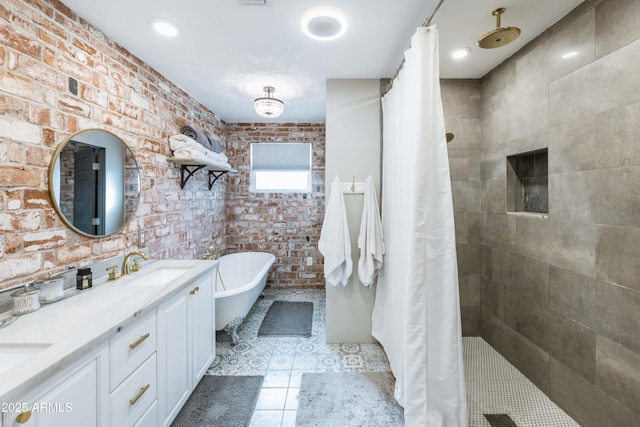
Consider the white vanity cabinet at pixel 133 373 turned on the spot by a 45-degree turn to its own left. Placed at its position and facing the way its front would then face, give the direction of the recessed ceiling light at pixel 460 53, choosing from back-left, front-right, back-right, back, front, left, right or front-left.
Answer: front

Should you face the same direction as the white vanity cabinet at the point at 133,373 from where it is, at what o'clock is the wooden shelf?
The wooden shelf is roughly at 8 o'clock from the white vanity cabinet.

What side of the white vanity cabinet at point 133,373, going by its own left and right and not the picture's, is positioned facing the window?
left

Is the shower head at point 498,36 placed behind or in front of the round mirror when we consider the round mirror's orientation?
in front

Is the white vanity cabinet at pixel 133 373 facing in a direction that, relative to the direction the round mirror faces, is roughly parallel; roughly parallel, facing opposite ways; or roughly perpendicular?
roughly parallel

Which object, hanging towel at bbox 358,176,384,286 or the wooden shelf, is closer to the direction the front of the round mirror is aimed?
the hanging towel

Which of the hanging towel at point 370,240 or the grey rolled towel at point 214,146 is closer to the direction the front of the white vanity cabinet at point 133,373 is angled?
the hanging towel

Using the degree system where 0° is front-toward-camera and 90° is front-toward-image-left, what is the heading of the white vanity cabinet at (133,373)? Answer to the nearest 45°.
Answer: approximately 315°

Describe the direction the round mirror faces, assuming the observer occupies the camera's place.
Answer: facing the viewer and to the right of the viewer

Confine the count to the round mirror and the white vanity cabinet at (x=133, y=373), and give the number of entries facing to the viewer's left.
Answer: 0

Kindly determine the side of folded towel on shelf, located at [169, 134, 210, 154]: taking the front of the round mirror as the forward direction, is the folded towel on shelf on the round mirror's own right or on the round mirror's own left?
on the round mirror's own left
